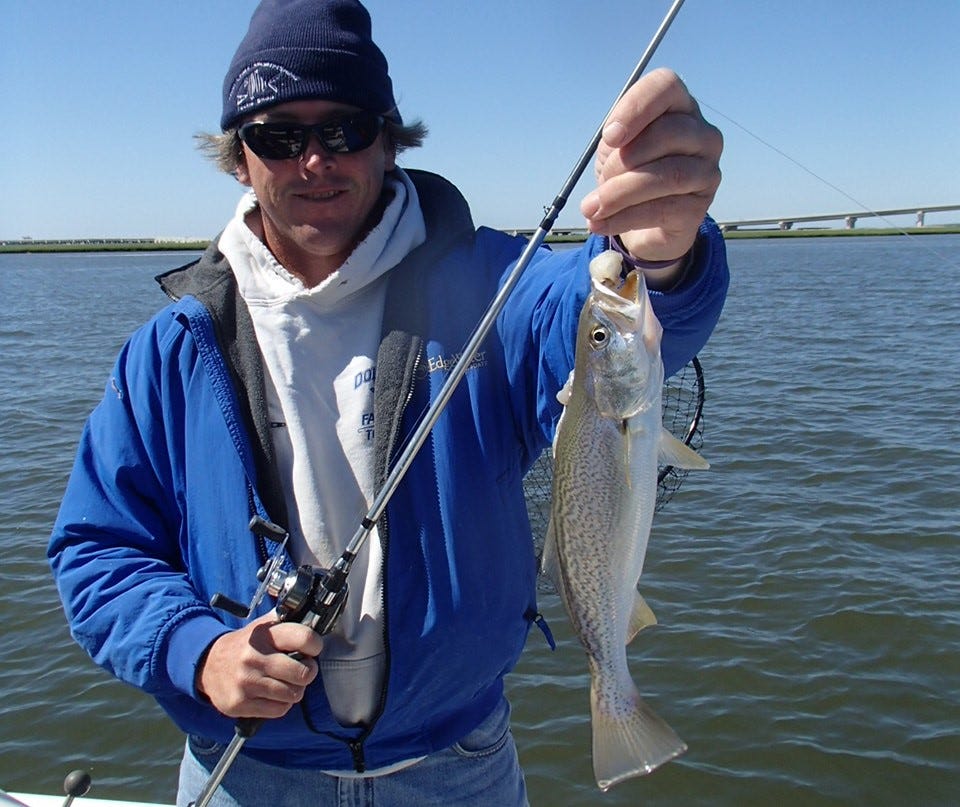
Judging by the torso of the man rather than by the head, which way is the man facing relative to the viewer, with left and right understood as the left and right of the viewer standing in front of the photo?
facing the viewer

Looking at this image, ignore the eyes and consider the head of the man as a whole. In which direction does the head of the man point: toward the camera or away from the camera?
toward the camera
